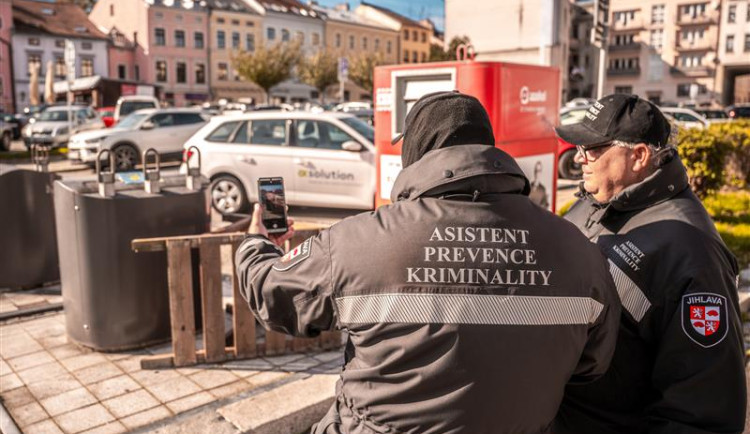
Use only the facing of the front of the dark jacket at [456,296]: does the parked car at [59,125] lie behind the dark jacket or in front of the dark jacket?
in front

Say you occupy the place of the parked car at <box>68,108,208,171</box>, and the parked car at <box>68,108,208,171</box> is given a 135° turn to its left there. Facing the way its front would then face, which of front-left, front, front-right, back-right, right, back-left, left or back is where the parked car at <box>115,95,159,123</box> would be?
left

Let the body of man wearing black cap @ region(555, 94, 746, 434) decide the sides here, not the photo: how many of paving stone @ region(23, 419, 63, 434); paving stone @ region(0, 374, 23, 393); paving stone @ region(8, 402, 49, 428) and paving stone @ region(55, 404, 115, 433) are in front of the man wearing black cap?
4

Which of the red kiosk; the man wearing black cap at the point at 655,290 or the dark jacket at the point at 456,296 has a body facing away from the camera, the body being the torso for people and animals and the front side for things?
the dark jacket

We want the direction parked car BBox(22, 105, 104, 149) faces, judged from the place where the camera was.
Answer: facing the viewer and to the left of the viewer

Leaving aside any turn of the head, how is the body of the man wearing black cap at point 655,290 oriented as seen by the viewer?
to the viewer's left

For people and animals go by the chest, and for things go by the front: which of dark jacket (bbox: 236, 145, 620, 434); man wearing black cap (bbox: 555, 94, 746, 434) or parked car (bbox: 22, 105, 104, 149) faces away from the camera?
the dark jacket

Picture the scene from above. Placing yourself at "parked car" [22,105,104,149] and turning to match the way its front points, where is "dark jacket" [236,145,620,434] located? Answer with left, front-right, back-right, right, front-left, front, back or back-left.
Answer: front-left

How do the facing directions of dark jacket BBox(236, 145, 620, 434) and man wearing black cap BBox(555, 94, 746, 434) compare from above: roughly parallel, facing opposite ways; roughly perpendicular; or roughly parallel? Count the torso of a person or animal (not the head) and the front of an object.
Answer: roughly perpendicular

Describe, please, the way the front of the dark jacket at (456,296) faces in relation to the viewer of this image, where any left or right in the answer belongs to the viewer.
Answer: facing away from the viewer

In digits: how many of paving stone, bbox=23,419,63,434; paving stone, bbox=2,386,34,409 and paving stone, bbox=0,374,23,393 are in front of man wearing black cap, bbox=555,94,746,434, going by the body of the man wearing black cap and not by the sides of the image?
3

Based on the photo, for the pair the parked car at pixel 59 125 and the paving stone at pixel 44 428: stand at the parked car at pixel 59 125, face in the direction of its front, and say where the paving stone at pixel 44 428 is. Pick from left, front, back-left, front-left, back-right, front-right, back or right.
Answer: front-left

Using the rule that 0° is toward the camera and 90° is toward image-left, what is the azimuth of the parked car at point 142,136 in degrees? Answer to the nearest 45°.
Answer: approximately 45°

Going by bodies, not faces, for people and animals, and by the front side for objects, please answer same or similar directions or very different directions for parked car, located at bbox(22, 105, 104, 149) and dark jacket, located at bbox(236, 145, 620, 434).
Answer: very different directions

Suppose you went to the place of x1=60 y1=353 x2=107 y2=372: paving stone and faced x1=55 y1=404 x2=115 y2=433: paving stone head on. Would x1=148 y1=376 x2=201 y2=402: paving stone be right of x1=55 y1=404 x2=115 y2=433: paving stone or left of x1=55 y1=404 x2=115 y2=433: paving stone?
left

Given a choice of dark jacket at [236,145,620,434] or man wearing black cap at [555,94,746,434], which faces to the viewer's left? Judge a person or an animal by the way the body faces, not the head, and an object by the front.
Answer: the man wearing black cap

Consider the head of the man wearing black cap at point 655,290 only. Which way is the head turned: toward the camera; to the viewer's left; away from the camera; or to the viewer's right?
to the viewer's left

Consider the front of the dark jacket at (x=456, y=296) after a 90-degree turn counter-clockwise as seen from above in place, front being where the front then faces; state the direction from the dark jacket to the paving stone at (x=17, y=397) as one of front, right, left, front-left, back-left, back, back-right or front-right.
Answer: front-right
